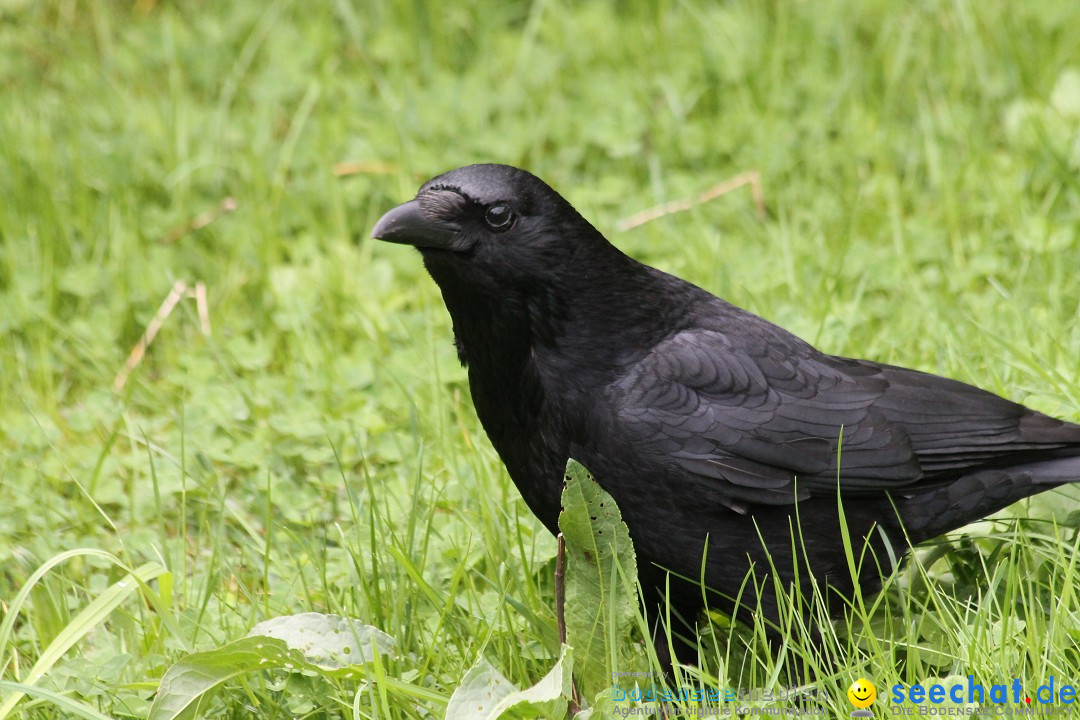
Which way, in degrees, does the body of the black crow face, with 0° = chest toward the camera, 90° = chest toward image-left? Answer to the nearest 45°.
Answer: approximately 90°

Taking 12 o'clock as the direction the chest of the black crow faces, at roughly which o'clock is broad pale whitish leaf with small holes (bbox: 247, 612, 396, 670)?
The broad pale whitish leaf with small holes is roughly at 11 o'clock from the black crow.

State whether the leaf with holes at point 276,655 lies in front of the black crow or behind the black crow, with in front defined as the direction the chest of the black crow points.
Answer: in front
